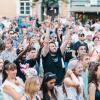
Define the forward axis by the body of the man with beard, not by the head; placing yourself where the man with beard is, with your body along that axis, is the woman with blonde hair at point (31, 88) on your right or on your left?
on your right

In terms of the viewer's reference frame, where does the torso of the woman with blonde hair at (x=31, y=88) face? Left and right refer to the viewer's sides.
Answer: facing away from the viewer and to the right of the viewer

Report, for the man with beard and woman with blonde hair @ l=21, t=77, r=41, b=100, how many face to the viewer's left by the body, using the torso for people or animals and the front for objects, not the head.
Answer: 0

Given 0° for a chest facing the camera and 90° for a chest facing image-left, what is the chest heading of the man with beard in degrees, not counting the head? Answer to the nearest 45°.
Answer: approximately 315°

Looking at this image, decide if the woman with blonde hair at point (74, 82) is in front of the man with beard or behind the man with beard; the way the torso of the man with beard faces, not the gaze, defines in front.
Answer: in front

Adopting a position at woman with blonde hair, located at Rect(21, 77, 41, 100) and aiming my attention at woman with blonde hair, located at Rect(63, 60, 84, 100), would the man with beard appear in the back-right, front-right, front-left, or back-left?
front-left
